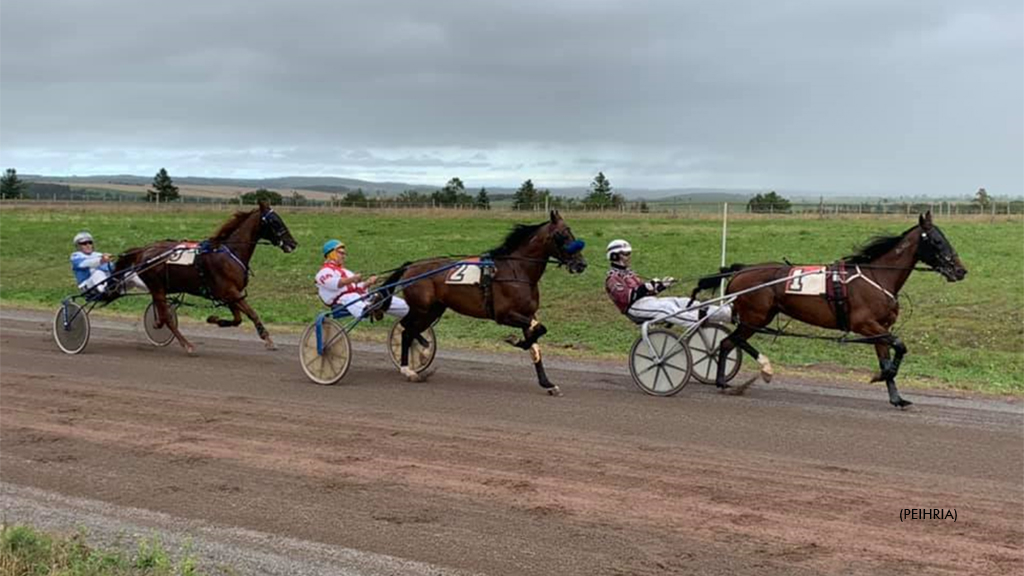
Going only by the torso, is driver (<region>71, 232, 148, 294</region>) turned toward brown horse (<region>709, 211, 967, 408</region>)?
yes

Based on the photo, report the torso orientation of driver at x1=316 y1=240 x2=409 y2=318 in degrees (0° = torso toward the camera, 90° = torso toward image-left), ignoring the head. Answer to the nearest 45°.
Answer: approximately 315°

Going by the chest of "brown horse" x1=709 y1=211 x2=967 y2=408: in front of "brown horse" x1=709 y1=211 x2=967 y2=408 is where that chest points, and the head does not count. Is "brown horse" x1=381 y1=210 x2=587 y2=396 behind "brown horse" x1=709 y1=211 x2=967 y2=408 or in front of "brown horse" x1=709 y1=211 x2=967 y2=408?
behind

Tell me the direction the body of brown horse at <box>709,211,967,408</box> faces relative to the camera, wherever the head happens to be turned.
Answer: to the viewer's right

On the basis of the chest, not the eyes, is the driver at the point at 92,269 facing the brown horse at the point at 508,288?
yes

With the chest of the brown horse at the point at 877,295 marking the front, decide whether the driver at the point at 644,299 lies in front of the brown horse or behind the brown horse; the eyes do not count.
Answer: behind

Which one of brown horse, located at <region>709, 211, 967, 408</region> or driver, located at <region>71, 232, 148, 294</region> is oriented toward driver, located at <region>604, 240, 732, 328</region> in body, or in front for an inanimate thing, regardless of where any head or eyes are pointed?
driver, located at <region>71, 232, 148, 294</region>

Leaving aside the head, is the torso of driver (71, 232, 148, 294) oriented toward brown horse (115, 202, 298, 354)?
yes

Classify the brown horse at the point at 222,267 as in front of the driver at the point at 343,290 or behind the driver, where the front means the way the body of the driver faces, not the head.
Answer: behind

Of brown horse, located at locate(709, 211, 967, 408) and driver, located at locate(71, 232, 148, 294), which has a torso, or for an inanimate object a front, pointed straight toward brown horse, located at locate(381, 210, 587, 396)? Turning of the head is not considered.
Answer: the driver
